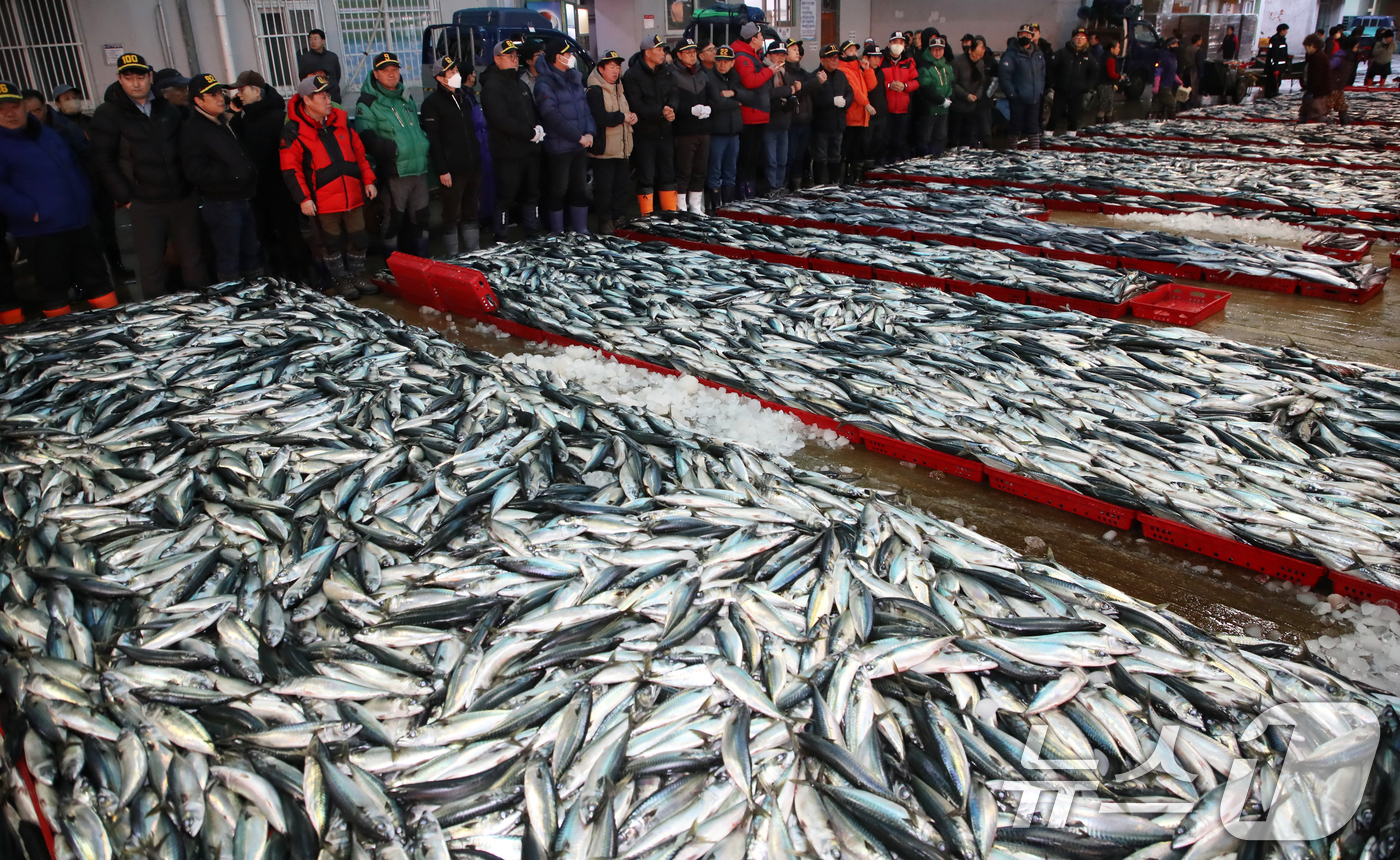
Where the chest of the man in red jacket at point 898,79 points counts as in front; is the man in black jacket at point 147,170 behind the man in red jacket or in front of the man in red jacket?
in front

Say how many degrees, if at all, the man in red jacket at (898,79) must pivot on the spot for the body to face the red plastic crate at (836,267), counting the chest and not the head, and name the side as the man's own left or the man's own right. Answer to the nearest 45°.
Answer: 0° — they already face it

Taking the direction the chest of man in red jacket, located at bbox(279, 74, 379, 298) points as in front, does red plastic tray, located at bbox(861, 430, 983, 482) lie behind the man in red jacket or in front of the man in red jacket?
in front

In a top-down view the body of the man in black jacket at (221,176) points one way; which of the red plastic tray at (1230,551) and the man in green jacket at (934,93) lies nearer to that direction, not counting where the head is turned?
the red plastic tray

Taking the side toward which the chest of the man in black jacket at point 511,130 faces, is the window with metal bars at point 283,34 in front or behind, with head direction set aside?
behind

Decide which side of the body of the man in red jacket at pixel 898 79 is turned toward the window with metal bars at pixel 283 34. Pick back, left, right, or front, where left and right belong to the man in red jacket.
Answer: right

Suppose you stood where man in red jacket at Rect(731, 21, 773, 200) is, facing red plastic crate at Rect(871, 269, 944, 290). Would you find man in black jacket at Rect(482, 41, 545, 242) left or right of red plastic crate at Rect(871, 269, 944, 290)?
right

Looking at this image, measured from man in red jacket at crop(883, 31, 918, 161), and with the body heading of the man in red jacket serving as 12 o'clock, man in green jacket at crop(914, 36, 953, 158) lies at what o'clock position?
The man in green jacket is roughly at 8 o'clock from the man in red jacket.
